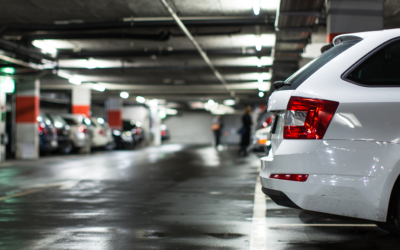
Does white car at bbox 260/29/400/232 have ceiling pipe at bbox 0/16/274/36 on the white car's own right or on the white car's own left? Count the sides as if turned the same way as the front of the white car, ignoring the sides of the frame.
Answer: on the white car's own left

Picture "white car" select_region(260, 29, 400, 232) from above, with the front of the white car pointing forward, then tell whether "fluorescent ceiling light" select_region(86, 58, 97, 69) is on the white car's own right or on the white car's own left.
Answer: on the white car's own left

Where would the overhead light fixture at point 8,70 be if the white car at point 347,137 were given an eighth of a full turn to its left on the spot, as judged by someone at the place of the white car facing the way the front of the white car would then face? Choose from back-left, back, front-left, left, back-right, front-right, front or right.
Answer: left

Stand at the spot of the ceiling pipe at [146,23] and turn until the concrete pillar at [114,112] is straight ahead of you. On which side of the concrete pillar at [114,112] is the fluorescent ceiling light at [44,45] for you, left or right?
left

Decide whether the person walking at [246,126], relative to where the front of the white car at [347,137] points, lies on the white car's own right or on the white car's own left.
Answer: on the white car's own left

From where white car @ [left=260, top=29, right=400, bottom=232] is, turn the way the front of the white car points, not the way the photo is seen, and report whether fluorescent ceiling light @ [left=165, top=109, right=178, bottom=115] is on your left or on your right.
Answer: on your left
